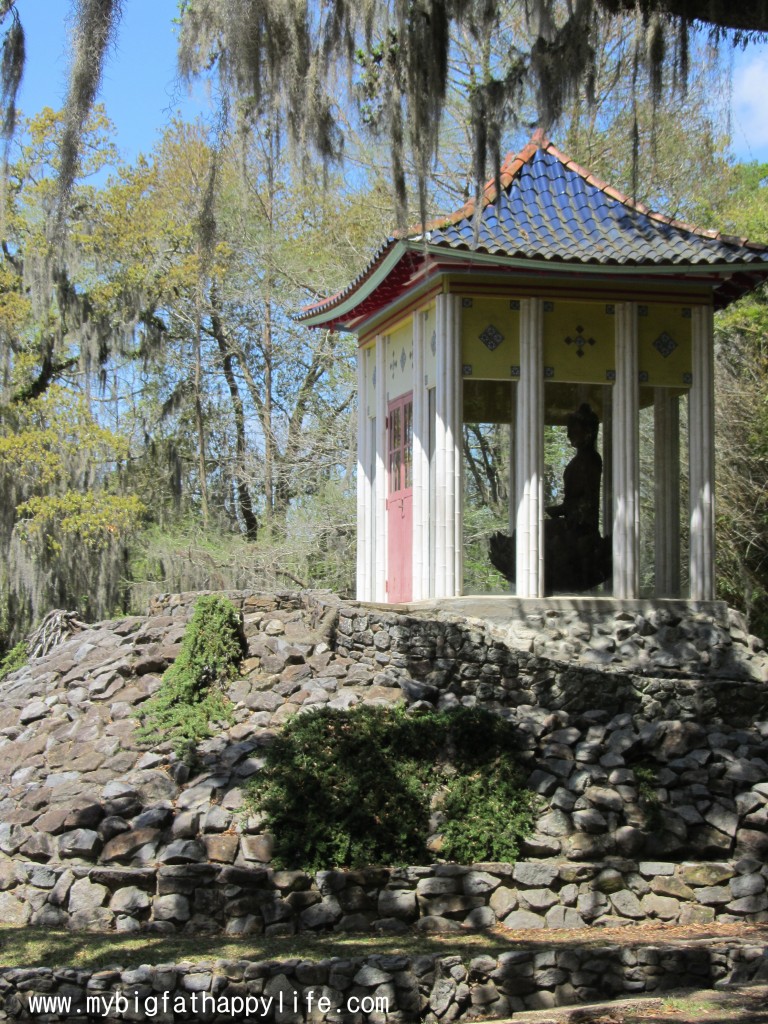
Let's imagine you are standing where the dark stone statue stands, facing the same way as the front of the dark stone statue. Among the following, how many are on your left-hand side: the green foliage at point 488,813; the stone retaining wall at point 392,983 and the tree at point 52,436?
2

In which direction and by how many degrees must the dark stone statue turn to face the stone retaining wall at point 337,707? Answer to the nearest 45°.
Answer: approximately 45° to its left

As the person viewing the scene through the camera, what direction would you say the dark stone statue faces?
facing to the left of the viewer

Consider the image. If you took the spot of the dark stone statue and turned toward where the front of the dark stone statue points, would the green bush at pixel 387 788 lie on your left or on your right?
on your left

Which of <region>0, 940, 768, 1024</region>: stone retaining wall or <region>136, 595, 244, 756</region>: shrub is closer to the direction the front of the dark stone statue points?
the shrub

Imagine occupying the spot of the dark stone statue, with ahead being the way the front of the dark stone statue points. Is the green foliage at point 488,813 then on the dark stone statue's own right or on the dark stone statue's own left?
on the dark stone statue's own left

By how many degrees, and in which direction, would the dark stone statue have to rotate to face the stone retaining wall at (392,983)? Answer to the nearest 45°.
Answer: approximately 90° to its left

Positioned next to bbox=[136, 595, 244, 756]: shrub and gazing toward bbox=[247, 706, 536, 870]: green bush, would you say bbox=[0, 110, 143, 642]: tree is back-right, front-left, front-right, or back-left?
back-left

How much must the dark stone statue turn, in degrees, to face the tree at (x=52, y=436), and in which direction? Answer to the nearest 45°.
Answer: approximately 45° to its right

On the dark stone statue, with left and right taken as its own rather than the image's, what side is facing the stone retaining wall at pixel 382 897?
left
